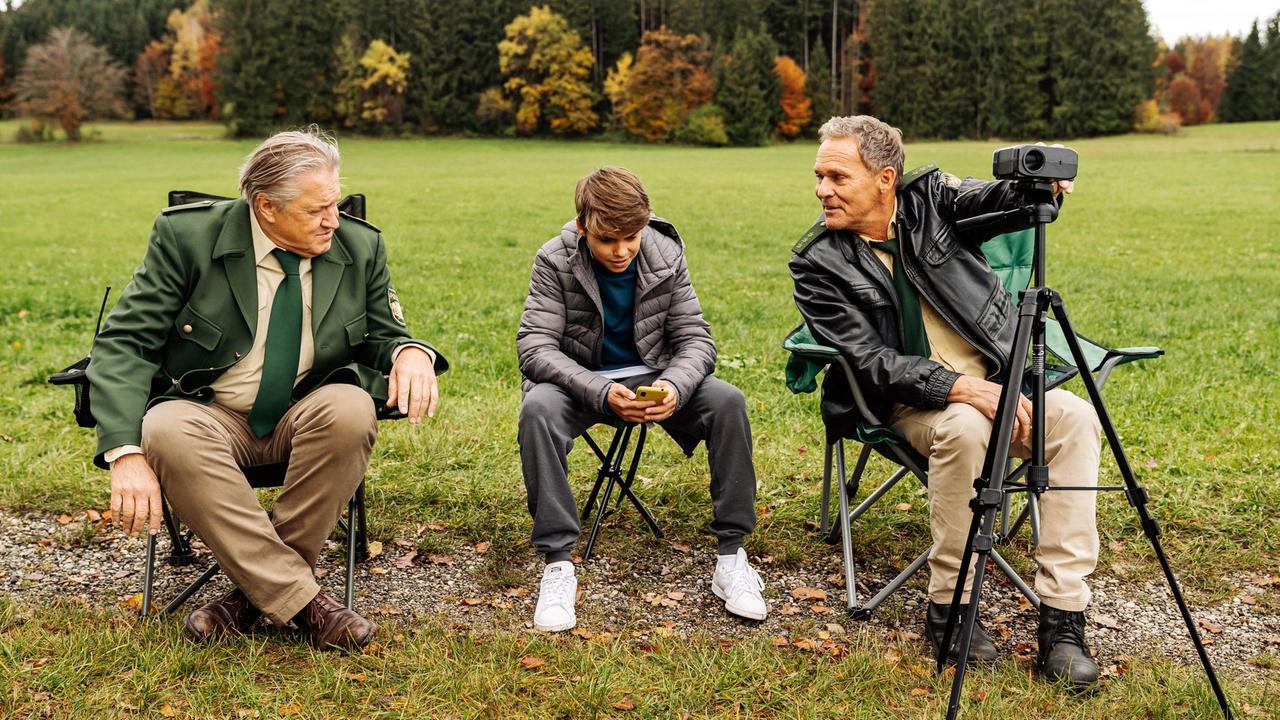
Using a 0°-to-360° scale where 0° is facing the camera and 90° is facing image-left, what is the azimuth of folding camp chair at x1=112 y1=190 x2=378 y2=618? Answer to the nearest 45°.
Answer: approximately 0°

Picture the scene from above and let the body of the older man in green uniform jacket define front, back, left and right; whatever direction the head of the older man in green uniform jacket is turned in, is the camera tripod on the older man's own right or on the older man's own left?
on the older man's own left

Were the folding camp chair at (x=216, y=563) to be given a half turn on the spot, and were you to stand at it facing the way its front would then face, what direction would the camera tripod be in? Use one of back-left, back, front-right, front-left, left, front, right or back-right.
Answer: back-right

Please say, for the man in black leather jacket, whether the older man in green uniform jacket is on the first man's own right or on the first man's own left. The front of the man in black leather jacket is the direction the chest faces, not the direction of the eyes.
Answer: on the first man's own right

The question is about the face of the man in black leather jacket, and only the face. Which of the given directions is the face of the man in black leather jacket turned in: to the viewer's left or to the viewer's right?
to the viewer's left

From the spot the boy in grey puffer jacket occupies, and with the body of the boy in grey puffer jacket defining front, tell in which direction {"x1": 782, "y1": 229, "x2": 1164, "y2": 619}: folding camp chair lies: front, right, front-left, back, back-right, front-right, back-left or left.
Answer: left

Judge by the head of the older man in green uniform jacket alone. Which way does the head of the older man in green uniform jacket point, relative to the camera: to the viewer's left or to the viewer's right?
to the viewer's right

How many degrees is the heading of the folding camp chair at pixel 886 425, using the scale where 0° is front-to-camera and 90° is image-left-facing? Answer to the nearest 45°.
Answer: approximately 0°

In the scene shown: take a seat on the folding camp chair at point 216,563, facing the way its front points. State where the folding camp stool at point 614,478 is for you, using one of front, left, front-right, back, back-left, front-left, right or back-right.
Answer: left

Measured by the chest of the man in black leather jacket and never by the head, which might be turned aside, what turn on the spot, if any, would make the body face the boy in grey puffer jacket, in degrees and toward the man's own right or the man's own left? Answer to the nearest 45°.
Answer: approximately 90° to the man's own right
